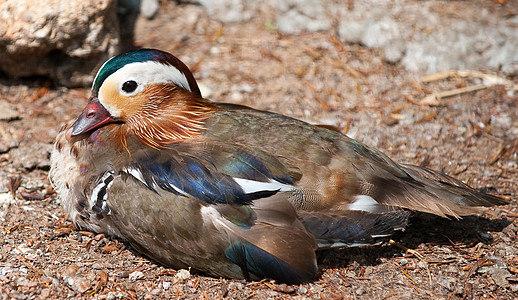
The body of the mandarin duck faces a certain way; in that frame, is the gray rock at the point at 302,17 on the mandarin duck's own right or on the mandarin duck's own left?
on the mandarin duck's own right

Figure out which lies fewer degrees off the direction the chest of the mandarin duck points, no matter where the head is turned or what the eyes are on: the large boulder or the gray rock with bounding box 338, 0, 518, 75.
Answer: the large boulder

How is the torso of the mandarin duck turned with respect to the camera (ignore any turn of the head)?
to the viewer's left

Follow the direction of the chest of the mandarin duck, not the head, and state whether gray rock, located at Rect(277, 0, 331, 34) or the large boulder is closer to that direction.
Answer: the large boulder

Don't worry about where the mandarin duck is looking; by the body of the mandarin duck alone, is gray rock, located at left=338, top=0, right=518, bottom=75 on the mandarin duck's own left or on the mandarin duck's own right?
on the mandarin duck's own right

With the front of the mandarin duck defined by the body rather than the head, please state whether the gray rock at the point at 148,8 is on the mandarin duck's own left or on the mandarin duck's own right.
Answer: on the mandarin duck's own right

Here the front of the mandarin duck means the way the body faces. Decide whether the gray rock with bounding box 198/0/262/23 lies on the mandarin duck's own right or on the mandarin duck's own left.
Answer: on the mandarin duck's own right

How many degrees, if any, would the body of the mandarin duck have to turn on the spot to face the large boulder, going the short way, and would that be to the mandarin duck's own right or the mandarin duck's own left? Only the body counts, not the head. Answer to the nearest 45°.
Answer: approximately 45° to the mandarin duck's own right
